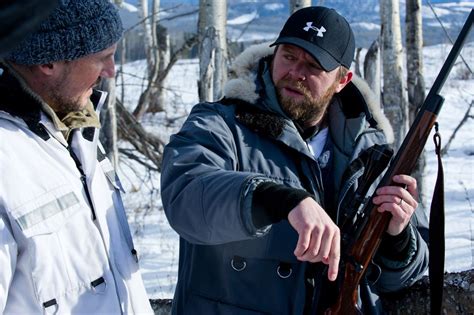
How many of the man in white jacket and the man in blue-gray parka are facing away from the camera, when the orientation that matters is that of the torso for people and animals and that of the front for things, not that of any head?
0

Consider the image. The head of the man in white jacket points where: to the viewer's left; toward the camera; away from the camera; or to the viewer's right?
to the viewer's right

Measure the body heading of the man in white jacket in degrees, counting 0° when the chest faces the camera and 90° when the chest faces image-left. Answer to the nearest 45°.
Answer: approximately 315°

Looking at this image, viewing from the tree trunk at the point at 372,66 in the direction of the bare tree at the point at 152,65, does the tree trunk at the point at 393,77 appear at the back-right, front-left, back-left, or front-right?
back-left

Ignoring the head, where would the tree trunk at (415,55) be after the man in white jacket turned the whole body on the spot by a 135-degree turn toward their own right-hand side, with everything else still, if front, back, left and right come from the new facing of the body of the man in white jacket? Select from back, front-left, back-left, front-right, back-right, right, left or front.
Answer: back-right

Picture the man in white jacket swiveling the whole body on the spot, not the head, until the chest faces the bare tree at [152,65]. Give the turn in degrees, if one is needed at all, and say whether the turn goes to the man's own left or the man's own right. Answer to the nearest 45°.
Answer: approximately 135° to the man's own left
